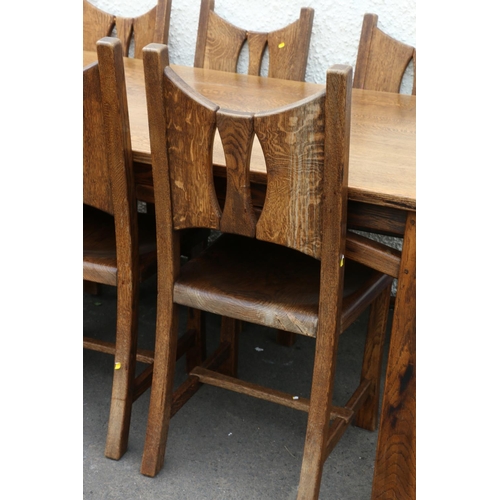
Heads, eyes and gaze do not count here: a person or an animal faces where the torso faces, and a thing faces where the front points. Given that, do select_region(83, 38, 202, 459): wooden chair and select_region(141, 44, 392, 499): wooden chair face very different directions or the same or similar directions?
same or similar directions

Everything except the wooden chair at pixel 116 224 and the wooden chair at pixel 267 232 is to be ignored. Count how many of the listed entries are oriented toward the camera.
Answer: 0

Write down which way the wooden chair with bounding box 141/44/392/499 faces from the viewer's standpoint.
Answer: facing away from the viewer and to the right of the viewer

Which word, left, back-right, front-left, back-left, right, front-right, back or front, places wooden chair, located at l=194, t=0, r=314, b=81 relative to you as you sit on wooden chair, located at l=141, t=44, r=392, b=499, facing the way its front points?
front-left

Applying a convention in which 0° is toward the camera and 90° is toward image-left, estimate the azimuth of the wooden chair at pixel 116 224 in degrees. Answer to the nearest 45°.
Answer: approximately 225°
